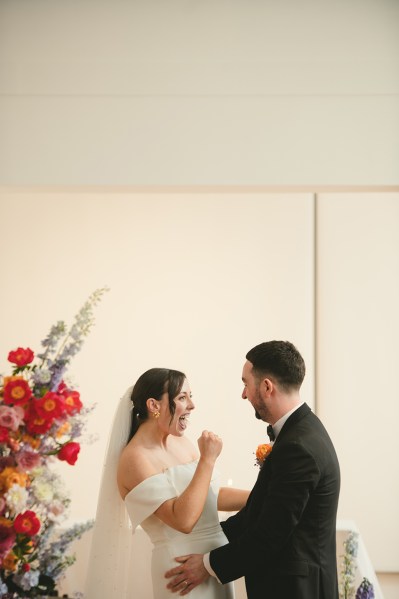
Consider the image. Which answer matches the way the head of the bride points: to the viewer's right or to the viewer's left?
to the viewer's right

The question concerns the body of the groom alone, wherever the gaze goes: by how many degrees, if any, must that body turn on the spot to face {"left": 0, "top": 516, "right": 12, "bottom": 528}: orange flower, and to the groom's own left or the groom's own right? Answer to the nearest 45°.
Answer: approximately 45° to the groom's own left

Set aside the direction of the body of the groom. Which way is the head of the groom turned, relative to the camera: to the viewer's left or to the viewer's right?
to the viewer's left

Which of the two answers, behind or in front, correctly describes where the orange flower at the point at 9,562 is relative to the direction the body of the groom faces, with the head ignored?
in front

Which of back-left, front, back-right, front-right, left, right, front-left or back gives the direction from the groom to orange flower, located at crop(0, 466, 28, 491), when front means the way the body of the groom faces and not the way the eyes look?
front-left

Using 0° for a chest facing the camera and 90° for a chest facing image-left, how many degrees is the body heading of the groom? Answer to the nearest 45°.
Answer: approximately 90°

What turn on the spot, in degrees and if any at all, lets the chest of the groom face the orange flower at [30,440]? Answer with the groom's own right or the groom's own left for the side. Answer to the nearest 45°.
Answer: approximately 45° to the groom's own left

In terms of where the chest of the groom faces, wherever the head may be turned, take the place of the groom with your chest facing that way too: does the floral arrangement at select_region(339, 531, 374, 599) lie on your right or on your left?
on your right

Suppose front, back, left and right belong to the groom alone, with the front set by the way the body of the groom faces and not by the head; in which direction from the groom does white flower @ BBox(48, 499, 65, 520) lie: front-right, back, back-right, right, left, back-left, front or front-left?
front-left
